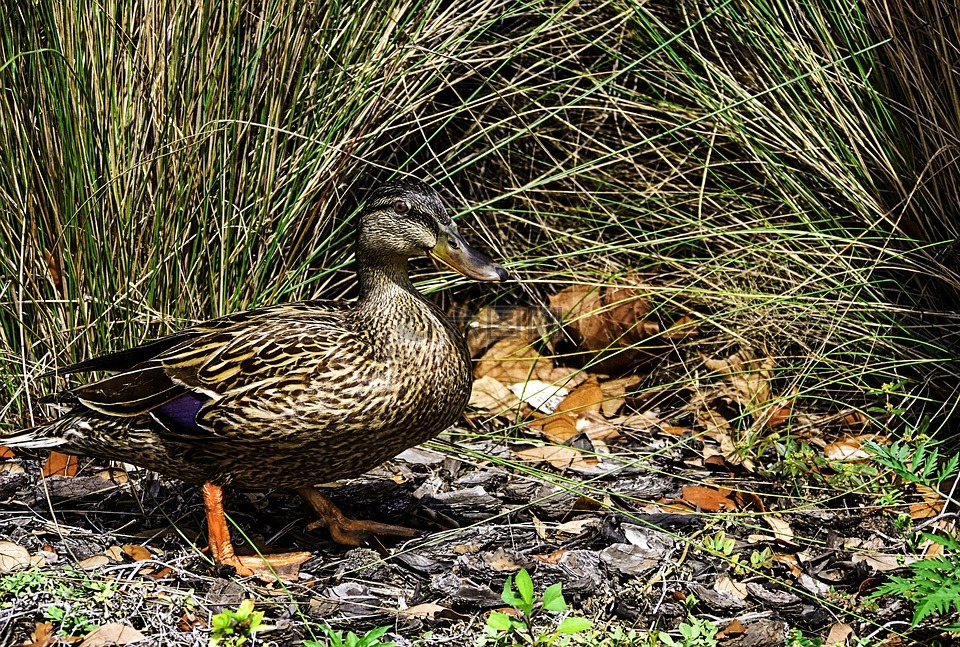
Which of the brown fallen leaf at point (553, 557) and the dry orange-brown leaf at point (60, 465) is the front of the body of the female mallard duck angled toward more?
the brown fallen leaf

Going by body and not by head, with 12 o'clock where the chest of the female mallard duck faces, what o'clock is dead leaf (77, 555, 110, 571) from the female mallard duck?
The dead leaf is roughly at 6 o'clock from the female mallard duck.

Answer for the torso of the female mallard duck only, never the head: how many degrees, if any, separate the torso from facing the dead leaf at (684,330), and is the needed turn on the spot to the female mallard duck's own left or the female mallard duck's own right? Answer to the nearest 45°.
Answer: approximately 45° to the female mallard duck's own left

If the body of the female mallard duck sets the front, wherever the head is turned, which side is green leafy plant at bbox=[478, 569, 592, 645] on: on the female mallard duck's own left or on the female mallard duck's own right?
on the female mallard duck's own right

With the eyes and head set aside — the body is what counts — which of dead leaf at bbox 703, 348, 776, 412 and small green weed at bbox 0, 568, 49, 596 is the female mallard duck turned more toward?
the dead leaf

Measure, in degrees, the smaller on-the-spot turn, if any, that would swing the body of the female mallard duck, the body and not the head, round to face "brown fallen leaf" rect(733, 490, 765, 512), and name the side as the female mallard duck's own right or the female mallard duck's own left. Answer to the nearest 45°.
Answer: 0° — it already faces it

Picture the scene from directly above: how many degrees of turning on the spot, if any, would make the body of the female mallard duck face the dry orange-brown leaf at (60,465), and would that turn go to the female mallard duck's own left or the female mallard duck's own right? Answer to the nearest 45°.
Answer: approximately 135° to the female mallard duck's own left

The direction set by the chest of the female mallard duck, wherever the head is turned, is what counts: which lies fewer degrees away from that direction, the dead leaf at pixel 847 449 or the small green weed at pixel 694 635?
the dead leaf

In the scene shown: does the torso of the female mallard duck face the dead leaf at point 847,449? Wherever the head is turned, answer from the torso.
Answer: yes

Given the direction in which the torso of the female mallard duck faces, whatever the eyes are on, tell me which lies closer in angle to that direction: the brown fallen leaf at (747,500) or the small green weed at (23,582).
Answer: the brown fallen leaf

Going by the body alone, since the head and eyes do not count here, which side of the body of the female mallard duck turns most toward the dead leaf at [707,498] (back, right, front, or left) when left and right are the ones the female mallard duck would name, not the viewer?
front

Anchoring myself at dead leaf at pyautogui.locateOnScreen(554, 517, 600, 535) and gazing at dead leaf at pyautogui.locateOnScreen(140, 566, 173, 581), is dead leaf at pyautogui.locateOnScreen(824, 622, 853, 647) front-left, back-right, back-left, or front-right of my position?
back-left

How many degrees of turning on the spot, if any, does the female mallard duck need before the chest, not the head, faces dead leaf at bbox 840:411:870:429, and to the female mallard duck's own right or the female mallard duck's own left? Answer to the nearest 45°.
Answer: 0° — it already faces it

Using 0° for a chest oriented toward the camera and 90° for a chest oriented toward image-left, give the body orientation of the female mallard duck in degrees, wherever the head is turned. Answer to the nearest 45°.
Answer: approximately 270°

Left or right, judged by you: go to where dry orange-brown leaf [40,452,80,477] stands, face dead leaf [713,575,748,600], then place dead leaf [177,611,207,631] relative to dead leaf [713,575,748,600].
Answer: right
